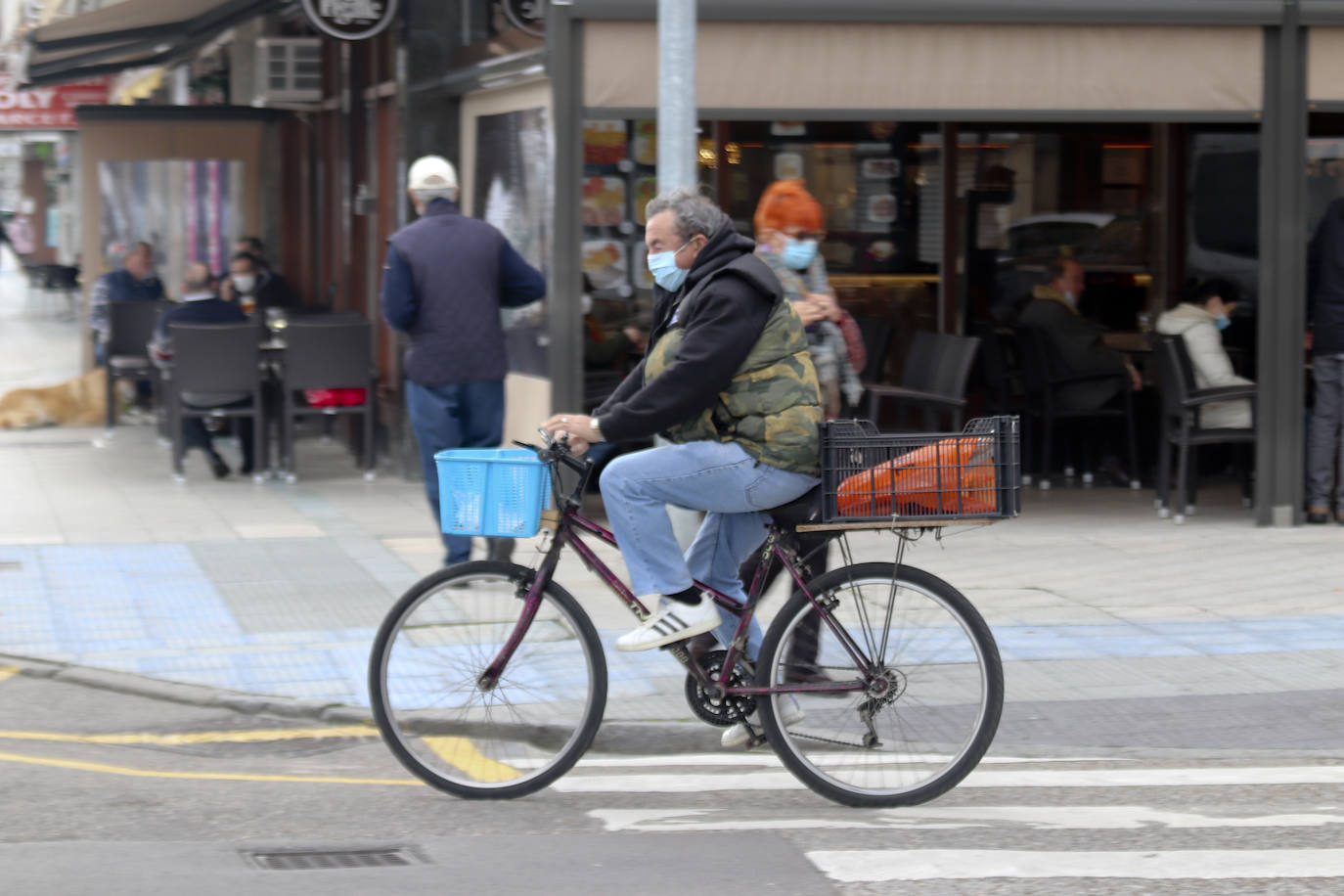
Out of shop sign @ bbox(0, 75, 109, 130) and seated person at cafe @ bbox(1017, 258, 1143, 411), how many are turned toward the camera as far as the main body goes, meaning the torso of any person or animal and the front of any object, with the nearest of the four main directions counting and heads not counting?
1

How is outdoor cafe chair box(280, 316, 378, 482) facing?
away from the camera

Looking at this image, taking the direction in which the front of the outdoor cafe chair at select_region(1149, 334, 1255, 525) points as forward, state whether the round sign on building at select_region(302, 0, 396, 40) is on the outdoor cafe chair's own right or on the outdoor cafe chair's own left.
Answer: on the outdoor cafe chair's own left

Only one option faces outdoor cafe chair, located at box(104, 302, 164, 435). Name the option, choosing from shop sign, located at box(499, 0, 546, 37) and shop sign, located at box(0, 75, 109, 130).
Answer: shop sign, located at box(0, 75, 109, 130)

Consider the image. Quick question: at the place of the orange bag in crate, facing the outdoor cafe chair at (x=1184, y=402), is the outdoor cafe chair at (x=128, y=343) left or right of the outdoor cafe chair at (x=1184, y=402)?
left

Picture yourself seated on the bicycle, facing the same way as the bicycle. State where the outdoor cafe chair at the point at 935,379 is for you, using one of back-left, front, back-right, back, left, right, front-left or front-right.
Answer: right

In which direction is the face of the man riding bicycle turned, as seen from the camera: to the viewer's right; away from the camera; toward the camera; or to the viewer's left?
to the viewer's left

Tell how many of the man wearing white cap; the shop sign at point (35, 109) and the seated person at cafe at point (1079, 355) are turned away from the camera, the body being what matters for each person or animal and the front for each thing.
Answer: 1

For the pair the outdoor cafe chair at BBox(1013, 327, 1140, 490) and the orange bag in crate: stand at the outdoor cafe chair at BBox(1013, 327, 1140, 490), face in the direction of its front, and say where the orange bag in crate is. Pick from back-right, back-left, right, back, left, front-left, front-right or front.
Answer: back-right

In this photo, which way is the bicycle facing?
to the viewer's left

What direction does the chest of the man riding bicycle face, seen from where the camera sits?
to the viewer's left

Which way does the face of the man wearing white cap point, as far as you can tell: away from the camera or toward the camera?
away from the camera
